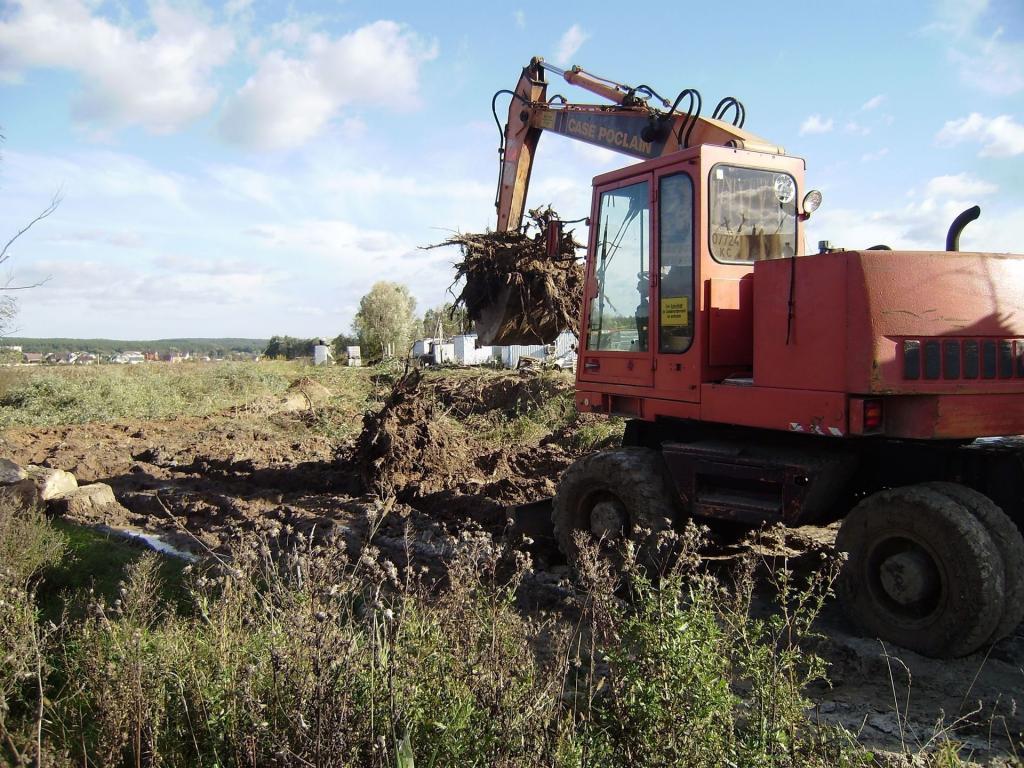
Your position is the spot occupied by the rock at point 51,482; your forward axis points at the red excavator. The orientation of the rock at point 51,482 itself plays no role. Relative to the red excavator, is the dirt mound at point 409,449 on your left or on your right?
left

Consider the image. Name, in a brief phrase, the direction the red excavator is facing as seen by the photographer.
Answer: facing away from the viewer and to the left of the viewer

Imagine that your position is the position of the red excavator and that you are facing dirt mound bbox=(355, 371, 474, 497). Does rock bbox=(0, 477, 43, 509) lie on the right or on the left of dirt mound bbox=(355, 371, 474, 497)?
left

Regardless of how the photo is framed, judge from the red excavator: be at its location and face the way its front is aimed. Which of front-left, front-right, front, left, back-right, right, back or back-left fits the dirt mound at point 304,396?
front

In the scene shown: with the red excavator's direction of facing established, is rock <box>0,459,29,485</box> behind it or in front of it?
in front

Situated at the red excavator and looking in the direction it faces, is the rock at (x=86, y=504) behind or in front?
in front
